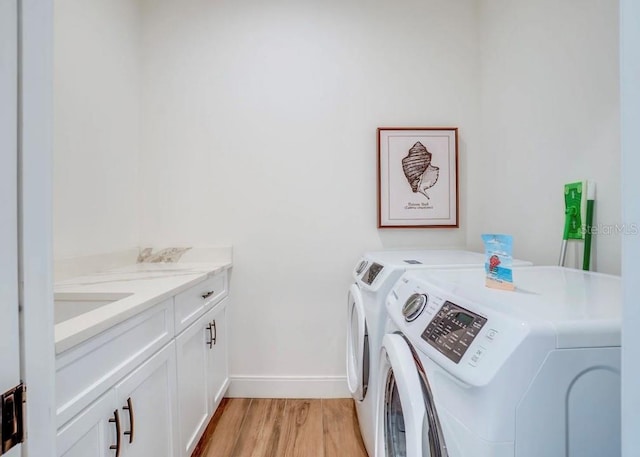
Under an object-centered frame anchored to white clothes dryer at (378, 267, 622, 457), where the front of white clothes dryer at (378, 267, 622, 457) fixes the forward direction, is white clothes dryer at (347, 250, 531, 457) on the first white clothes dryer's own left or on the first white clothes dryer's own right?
on the first white clothes dryer's own right

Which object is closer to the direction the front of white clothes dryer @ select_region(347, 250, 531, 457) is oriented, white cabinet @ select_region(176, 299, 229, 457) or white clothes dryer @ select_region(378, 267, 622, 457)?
the white cabinet

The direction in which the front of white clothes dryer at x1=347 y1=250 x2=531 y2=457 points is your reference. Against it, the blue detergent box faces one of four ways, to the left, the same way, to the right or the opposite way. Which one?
to the left

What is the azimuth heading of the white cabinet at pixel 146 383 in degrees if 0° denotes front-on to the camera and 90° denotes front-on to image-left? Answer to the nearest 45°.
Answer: approximately 315°

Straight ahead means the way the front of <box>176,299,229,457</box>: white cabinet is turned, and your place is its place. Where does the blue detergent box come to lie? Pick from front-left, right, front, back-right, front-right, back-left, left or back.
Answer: front-right

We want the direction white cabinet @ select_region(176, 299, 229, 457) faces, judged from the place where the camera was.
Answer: facing to the right of the viewer

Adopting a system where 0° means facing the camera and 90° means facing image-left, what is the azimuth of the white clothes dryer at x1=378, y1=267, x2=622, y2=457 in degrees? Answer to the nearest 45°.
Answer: approximately 45°

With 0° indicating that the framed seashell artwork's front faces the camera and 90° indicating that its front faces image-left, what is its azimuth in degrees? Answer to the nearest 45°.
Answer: approximately 0°

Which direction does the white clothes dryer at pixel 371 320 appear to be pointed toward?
to the viewer's left

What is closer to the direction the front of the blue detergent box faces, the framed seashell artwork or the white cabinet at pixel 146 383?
the white cabinet

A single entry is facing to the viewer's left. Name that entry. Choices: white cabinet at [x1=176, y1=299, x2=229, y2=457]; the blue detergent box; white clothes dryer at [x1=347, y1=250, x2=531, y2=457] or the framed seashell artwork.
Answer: the white clothes dryer

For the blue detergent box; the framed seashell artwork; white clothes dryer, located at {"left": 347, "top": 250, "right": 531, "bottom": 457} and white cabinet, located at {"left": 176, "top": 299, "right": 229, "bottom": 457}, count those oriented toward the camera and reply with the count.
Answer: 2

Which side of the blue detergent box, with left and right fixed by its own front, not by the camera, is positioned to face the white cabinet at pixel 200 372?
right
